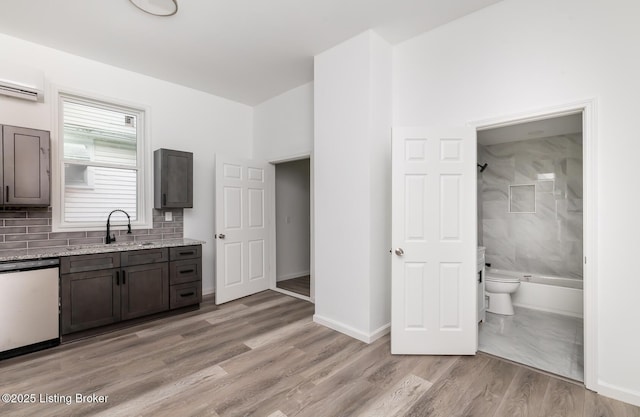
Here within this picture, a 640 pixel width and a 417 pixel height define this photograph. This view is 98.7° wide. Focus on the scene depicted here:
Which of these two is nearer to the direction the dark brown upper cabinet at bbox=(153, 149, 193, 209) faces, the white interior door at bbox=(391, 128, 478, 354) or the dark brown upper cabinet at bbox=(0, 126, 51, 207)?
the white interior door

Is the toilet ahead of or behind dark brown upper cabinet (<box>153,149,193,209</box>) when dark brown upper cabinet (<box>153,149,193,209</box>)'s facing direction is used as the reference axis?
ahead

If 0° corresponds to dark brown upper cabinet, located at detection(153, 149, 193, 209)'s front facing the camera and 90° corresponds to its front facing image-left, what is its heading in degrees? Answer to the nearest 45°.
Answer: approximately 315°

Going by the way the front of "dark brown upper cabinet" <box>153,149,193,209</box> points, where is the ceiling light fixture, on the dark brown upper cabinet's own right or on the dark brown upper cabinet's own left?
on the dark brown upper cabinet's own right

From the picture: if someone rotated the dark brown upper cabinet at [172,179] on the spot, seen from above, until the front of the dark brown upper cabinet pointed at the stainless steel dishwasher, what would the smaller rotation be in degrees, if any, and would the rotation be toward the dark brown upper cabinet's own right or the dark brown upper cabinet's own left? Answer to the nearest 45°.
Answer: approximately 90° to the dark brown upper cabinet's own right

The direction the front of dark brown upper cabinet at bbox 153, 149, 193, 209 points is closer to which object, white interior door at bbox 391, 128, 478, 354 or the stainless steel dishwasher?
the white interior door

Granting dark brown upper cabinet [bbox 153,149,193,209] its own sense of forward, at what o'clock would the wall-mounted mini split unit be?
The wall-mounted mini split unit is roughly at 4 o'clock from the dark brown upper cabinet.
